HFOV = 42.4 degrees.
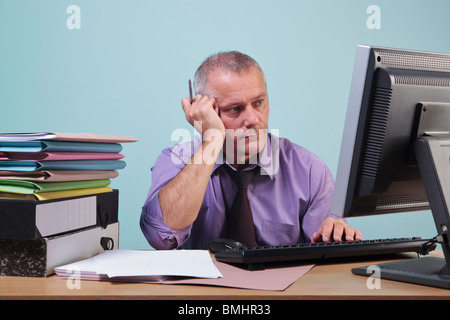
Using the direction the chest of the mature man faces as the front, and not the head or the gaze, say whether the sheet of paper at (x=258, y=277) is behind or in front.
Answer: in front

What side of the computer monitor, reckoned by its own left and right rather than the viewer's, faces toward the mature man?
front

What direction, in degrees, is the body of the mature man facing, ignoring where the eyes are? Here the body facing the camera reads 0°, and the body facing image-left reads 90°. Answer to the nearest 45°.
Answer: approximately 0°

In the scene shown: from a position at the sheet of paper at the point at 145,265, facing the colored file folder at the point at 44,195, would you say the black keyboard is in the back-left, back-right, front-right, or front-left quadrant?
back-right

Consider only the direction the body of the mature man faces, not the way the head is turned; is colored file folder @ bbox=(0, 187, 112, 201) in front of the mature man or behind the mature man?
in front

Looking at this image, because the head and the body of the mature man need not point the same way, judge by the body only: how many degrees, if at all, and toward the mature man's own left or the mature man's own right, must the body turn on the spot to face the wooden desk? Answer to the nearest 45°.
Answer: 0° — they already face it

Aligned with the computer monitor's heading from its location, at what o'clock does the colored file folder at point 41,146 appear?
The colored file folder is roughly at 10 o'clock from the computer monitor.

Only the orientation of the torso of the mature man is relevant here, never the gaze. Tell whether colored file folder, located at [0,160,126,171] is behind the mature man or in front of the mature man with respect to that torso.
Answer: in front

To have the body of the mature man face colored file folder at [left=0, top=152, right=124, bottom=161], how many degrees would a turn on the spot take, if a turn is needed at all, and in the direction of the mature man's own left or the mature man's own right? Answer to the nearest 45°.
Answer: approximately 45° to the mature man's own right

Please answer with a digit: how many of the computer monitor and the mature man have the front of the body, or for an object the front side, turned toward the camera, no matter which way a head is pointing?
1

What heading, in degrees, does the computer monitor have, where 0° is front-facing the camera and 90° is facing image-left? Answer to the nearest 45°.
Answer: approximately 135°
